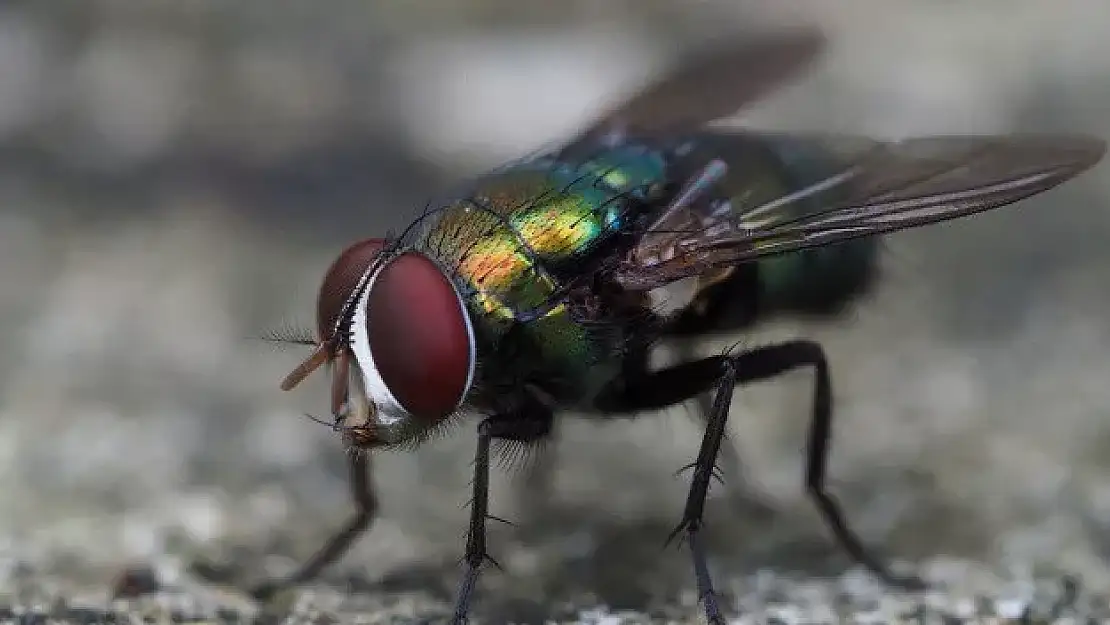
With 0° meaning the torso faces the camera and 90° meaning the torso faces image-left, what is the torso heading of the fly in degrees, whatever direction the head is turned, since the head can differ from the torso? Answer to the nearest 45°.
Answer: approximately 45°
